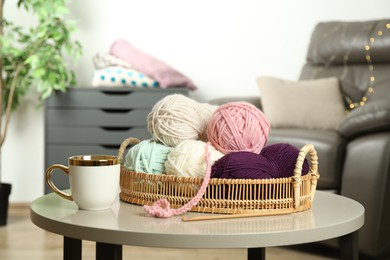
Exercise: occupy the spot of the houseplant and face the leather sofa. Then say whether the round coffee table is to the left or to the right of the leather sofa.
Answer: right

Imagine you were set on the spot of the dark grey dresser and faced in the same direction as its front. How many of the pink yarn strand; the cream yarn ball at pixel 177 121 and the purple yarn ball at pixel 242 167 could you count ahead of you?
3

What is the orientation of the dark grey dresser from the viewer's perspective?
toward the camera

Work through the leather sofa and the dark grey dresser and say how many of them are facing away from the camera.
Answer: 0

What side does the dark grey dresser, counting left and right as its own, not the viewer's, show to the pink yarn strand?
front

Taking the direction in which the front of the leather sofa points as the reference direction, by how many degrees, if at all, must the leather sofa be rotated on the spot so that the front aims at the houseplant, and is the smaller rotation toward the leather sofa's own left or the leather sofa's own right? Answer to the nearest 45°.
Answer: approximately 45° to the leather sofa's own right

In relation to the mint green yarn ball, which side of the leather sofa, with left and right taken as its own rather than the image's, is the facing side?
front

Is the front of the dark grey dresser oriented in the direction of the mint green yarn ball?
yes

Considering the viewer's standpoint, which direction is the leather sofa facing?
facing the viewer and to the left of the viewer

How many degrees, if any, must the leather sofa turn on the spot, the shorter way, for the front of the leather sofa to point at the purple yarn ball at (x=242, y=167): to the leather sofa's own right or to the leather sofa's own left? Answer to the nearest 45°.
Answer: approximately 45° to the leather sofa's own left

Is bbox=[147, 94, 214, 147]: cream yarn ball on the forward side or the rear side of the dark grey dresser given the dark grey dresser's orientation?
on the forward side

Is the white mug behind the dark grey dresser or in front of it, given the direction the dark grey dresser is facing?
in front
